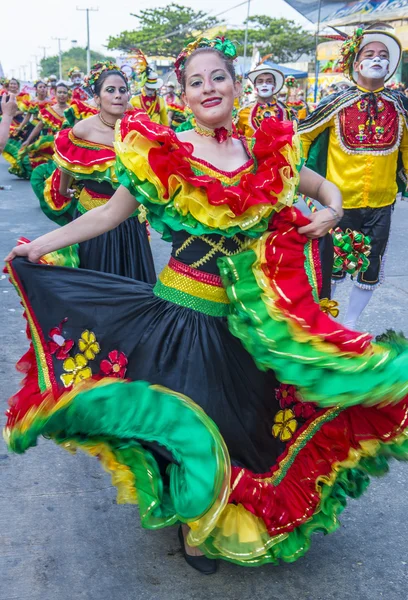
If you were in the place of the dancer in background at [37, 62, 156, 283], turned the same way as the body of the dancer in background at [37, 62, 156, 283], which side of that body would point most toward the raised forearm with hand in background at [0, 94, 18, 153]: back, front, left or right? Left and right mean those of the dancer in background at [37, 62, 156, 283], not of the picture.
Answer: back

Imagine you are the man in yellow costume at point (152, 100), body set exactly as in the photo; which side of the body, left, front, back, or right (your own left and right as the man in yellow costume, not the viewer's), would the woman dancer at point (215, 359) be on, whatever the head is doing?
front

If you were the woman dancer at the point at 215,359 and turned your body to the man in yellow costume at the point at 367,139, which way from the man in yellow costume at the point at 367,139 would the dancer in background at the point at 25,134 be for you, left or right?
left

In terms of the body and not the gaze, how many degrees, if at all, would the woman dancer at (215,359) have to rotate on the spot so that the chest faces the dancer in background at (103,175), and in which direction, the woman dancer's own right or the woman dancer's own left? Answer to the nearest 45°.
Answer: approximately 180°

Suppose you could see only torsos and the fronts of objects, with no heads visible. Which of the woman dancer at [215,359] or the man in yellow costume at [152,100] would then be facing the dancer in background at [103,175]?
the man in yellow costume

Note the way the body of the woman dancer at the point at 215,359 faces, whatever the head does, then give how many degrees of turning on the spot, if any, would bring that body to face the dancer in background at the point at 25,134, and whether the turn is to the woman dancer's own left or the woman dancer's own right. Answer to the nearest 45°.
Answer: approximately 180°

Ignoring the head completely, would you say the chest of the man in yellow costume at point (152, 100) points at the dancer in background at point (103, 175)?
yes

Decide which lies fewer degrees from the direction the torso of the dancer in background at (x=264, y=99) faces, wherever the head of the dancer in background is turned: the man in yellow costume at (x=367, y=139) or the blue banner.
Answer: the man in yellow costume

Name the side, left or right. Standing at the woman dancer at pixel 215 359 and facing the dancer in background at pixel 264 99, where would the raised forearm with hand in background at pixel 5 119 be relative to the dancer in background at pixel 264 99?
left

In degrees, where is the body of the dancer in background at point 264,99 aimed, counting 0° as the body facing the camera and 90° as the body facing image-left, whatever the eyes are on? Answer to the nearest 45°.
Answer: approximately 0°

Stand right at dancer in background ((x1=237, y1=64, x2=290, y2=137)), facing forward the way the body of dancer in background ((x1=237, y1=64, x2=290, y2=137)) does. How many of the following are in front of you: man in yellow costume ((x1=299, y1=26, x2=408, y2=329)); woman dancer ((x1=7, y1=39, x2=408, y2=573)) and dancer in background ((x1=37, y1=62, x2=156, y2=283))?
3
